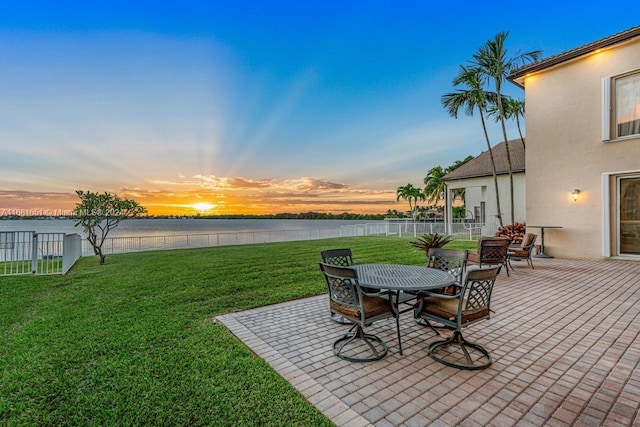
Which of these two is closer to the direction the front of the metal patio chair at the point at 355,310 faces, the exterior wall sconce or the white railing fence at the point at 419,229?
the exterior wall sconce

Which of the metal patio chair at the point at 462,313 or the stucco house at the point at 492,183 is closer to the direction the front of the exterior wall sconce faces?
the metal patio chair

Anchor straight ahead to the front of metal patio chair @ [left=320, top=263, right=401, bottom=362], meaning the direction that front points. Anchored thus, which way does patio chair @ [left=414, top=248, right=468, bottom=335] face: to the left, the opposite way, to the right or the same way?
the opposite way

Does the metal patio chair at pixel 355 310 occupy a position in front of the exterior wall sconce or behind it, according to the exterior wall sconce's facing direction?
in front

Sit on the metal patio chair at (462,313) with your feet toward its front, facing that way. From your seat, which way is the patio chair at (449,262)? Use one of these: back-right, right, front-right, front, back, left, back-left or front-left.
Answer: front-right

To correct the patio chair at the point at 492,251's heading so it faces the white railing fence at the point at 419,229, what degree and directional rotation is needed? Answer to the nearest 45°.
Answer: approximately 45° to its right

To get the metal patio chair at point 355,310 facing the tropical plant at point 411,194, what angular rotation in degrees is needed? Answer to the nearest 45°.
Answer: approximately 45° to its left

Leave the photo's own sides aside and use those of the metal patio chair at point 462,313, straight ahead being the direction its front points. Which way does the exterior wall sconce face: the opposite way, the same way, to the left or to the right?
to the left

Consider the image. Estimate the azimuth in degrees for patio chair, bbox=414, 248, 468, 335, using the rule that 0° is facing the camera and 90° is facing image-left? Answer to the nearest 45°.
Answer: approximately 45°

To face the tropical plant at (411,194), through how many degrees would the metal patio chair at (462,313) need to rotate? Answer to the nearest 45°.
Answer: approximately 45° to its right

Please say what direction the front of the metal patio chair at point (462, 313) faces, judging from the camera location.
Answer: facing away from the viewer and to the left of the viewer

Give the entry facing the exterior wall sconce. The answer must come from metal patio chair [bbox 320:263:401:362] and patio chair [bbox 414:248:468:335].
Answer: the metal patio chair

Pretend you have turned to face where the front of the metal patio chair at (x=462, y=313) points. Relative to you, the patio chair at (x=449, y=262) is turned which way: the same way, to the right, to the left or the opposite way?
to the left

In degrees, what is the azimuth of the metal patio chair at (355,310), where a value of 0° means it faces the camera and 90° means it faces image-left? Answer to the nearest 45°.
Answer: approximately 225°

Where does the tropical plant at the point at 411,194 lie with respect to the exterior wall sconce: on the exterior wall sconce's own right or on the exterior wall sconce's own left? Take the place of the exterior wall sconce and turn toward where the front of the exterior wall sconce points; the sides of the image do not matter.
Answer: on the exterior wall sconce's own right

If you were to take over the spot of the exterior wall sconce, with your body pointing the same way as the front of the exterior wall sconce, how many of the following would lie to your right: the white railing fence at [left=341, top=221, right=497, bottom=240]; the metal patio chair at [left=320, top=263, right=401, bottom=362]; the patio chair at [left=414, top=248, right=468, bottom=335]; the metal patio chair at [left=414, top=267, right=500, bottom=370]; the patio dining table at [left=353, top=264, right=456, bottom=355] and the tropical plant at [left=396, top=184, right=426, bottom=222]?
2
